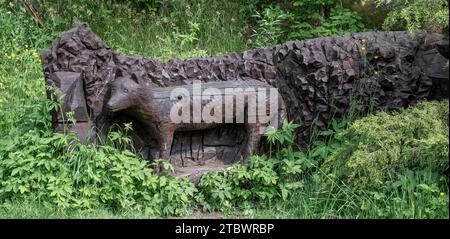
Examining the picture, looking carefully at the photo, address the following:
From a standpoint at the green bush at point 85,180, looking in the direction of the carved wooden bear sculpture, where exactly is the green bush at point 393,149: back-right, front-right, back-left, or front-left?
front-right

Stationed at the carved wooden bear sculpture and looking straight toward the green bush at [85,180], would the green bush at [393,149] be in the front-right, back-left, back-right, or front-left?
back-left

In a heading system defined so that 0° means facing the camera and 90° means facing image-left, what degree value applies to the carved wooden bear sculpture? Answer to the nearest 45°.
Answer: approximately 90°

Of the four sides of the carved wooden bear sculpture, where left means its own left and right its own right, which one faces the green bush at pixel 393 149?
back

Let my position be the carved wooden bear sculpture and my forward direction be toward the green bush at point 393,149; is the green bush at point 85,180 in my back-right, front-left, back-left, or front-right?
back-right
